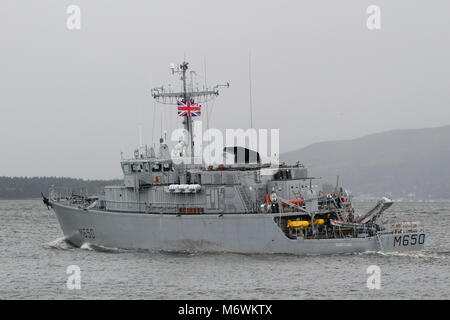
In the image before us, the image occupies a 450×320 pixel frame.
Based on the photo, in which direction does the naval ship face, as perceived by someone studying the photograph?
facing away from the viewer and to the left of the viewer
